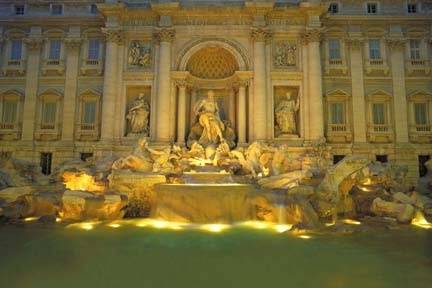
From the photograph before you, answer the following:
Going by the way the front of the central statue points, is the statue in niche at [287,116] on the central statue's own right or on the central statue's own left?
on the central statue's own left

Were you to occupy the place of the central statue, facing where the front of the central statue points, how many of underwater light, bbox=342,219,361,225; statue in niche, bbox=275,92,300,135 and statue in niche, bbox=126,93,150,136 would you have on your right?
1

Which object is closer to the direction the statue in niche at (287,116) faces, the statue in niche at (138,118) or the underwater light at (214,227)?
the underwater light

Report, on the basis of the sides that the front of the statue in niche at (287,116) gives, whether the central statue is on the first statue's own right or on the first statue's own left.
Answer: on the first statue's own right

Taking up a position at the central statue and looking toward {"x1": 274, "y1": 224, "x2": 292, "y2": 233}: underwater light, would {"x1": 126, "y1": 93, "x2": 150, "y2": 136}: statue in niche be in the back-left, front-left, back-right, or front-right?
back-right

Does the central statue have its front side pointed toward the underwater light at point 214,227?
yes

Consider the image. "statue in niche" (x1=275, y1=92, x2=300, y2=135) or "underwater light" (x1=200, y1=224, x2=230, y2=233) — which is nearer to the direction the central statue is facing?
the underwater light

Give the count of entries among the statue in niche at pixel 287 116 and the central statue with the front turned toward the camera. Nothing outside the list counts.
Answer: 2

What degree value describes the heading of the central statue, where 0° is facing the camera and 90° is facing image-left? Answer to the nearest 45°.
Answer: approximately 0°

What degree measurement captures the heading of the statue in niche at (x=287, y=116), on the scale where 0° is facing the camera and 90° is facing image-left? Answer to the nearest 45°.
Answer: approximately 0°

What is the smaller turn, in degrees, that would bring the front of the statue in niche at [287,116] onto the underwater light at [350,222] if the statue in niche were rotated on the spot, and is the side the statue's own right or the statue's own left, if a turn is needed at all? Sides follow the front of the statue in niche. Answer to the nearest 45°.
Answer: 0° — it already faces it
